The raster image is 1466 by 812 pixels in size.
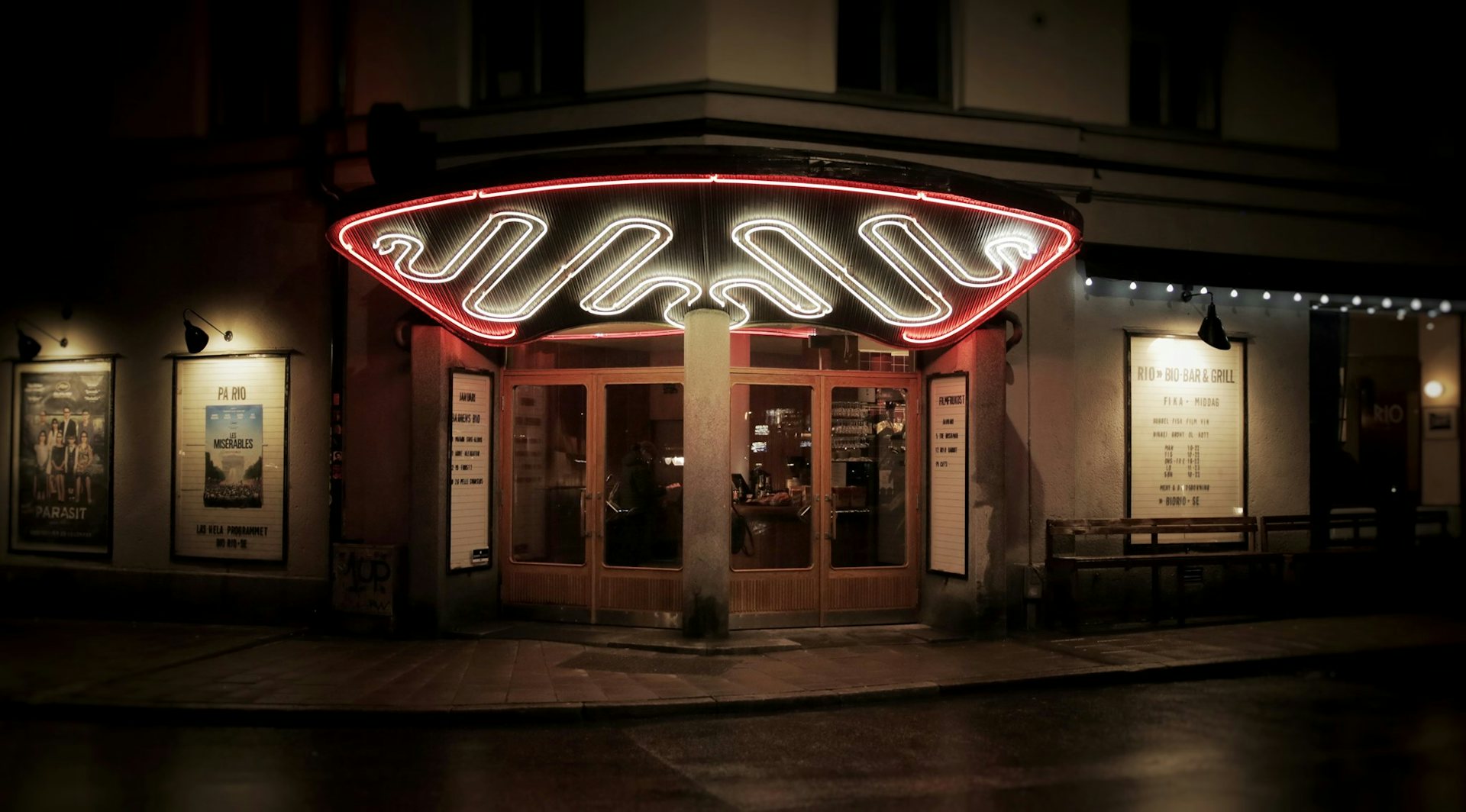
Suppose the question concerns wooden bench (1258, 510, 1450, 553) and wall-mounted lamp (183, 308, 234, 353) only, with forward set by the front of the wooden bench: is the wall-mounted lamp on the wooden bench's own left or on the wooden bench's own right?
on the wooden bench's own right

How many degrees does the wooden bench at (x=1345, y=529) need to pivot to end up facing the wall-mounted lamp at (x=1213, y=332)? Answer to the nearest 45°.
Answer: approximately 45° to its right

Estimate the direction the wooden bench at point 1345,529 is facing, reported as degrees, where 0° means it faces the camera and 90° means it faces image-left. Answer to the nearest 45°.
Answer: approximately 0°

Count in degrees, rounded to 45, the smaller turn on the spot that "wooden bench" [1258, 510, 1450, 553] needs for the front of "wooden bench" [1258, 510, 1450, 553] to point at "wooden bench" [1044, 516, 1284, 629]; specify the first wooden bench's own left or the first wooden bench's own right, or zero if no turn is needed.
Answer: approximately 45° to the first wooden bench's own right

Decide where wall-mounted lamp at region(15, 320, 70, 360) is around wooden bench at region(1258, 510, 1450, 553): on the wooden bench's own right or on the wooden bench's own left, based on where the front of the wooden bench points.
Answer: on the wooden bench's own right
